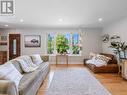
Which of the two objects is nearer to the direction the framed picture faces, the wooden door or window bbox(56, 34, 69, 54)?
the window

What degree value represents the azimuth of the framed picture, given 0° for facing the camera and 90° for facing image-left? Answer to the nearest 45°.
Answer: approximately 0°

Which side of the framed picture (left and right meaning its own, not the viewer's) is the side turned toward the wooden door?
right

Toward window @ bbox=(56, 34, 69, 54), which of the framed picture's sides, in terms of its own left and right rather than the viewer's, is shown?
left
